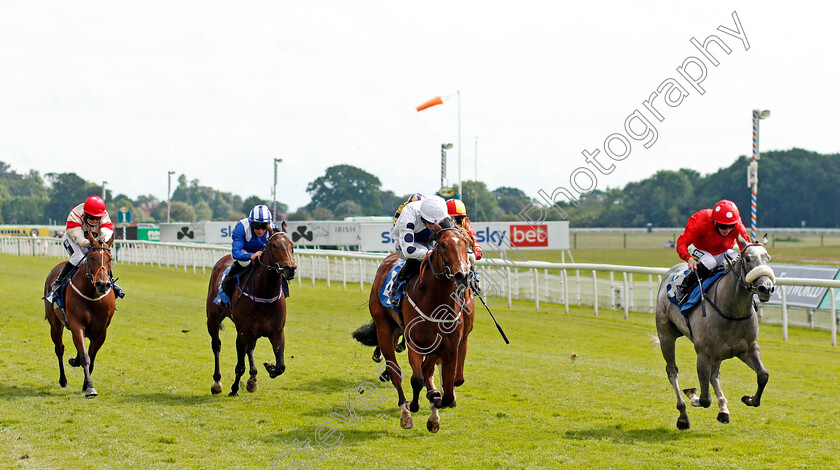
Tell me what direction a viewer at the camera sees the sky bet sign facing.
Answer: facing the viewer

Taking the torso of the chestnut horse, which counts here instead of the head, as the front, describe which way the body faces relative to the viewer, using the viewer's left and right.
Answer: facing the viewer and to the right of the viewer

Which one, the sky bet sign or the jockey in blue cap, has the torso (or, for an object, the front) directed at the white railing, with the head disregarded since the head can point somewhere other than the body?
the sky bet sign

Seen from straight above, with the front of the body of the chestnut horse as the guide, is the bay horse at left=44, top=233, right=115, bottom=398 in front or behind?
behind

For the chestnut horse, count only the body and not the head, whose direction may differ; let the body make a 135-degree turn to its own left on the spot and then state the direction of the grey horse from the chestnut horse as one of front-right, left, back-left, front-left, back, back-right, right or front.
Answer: right

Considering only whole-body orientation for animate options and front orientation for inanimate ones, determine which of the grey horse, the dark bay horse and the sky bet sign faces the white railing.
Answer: the sky bet sign

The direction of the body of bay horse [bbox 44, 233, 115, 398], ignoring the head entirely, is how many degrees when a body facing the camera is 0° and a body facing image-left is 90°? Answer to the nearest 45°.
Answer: approximately 315°

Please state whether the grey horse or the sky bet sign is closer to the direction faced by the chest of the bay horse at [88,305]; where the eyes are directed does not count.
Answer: the grey horse

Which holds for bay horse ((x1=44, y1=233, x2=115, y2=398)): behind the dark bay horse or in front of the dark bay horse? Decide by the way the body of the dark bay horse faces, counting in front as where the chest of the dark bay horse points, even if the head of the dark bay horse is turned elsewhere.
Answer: behind

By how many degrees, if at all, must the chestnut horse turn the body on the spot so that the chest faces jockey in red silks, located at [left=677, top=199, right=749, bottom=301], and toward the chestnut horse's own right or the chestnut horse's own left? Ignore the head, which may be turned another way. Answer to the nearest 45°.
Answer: approximately 45° to the chestnut horse's own left

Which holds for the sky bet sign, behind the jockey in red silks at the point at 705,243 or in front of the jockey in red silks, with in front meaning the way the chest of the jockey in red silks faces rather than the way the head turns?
behind

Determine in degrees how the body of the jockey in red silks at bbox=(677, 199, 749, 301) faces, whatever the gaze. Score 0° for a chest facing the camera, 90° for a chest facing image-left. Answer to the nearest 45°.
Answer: approximately 315°
